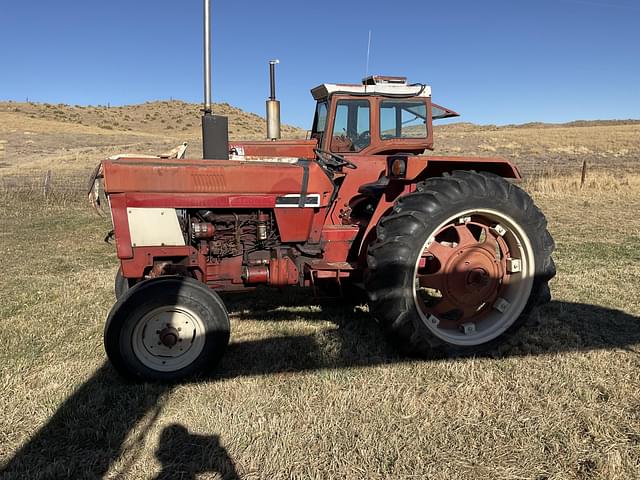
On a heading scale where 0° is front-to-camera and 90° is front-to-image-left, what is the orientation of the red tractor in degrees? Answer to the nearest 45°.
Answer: approximately 90°

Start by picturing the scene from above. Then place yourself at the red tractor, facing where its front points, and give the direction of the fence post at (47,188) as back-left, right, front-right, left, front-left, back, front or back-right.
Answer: front-right
